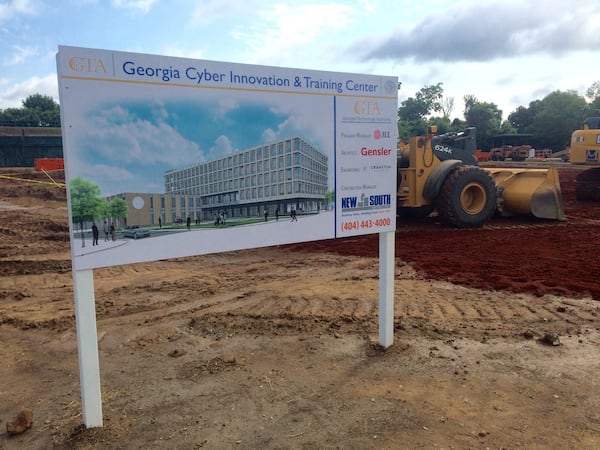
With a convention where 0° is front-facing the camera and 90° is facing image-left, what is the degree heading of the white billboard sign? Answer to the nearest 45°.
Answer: approximately 315°

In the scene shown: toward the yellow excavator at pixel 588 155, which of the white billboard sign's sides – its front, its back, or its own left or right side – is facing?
left

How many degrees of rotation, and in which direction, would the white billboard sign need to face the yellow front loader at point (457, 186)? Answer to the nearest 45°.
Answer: approximately 90° to its left
